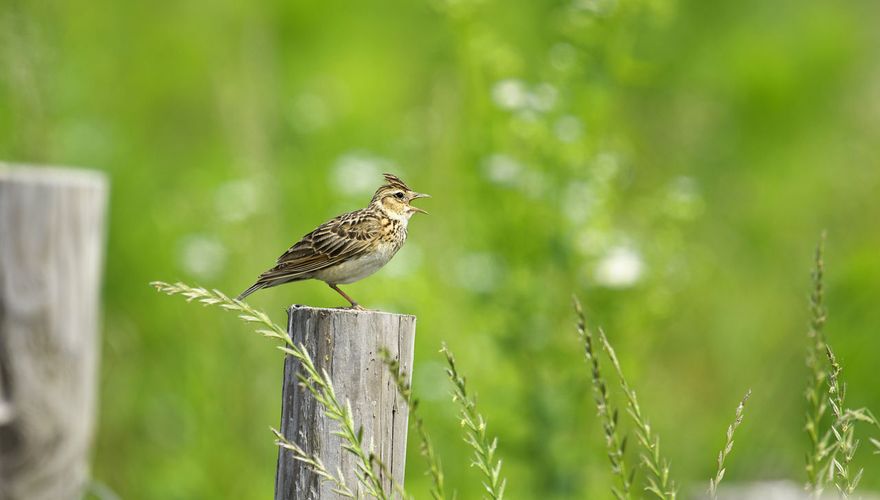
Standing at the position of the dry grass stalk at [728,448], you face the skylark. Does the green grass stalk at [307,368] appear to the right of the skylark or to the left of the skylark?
left

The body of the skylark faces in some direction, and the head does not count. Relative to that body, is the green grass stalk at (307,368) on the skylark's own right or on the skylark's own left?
on the skylark's own right

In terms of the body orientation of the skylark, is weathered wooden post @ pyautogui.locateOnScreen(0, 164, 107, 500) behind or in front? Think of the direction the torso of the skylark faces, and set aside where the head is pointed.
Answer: behind

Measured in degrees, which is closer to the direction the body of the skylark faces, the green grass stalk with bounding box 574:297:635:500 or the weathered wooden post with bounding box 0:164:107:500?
the green grass stalk

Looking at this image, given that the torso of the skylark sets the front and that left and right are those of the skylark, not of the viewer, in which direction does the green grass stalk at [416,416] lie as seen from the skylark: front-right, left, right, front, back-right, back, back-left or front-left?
right

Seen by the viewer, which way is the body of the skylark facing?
to the viewer's right
